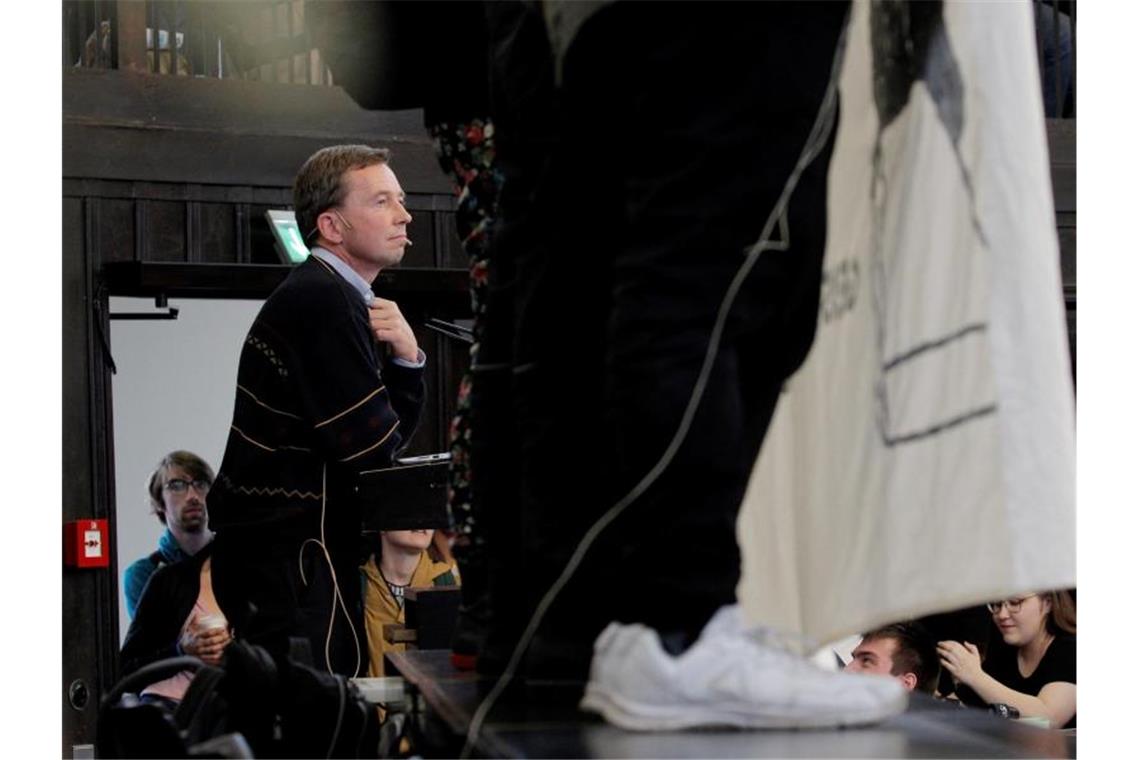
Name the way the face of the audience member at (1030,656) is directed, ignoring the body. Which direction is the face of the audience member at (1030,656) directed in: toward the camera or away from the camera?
toward the camera

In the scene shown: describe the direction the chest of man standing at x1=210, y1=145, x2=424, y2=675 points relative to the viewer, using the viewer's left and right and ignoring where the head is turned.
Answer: facing to the right of the viewer

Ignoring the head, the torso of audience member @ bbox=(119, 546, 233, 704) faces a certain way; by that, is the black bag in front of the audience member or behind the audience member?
in front

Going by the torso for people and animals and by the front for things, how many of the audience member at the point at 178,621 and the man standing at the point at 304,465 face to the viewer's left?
0

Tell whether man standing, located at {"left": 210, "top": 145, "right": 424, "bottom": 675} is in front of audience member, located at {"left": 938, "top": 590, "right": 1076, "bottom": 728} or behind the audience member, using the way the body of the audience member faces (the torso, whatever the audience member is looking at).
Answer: in front

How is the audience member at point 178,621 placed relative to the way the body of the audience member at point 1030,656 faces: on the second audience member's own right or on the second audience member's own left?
on the second audience member's own right

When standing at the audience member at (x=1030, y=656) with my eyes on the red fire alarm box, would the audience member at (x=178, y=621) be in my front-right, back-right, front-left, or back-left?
front-left

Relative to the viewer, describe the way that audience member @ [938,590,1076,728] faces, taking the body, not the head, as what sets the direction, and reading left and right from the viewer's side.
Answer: facing the viewer and to the left of the viewer

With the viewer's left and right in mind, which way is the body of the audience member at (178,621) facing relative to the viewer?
facing the viewer and to the right of the viewer

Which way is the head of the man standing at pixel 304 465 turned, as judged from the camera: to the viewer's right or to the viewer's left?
to the viewer's right
